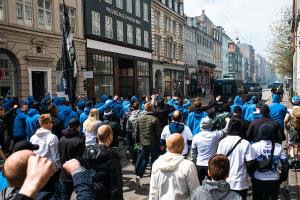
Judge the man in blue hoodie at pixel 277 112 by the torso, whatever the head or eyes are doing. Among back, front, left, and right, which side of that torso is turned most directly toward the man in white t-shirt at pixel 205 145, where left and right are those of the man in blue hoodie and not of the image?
back

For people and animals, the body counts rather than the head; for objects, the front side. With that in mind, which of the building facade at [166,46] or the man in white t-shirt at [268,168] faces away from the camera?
the man in white t-shirt

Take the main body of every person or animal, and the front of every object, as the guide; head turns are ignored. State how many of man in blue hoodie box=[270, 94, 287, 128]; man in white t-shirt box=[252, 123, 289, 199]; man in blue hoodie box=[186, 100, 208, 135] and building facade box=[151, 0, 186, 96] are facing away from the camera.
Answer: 3

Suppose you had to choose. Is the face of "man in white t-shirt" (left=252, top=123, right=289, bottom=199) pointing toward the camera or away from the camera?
away from the camera

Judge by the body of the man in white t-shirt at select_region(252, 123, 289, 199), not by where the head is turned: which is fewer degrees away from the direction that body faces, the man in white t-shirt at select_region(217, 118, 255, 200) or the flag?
the flag

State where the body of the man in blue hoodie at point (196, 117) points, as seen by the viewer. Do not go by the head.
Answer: away from the camera

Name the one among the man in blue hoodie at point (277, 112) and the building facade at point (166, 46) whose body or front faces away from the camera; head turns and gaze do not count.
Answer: the man in blue hoodie

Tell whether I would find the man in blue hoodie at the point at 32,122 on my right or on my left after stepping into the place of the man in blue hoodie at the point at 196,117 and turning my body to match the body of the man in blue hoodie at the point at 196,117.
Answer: on my left

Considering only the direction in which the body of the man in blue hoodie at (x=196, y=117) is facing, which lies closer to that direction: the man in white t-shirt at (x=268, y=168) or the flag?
the flag

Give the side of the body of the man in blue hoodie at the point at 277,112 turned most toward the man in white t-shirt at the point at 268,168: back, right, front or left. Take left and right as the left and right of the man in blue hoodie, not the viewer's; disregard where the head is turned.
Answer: back

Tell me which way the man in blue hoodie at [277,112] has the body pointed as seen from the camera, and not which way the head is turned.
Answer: away from the camera

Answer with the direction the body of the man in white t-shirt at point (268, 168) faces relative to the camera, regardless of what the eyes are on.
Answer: away from the camera

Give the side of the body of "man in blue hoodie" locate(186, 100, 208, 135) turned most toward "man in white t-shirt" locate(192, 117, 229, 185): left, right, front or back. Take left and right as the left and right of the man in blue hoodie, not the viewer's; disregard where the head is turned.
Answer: back

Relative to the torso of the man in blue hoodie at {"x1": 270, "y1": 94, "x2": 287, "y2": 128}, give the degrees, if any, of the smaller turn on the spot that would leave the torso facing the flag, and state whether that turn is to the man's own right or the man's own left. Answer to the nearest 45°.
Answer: approximately 90° to the man's own left
